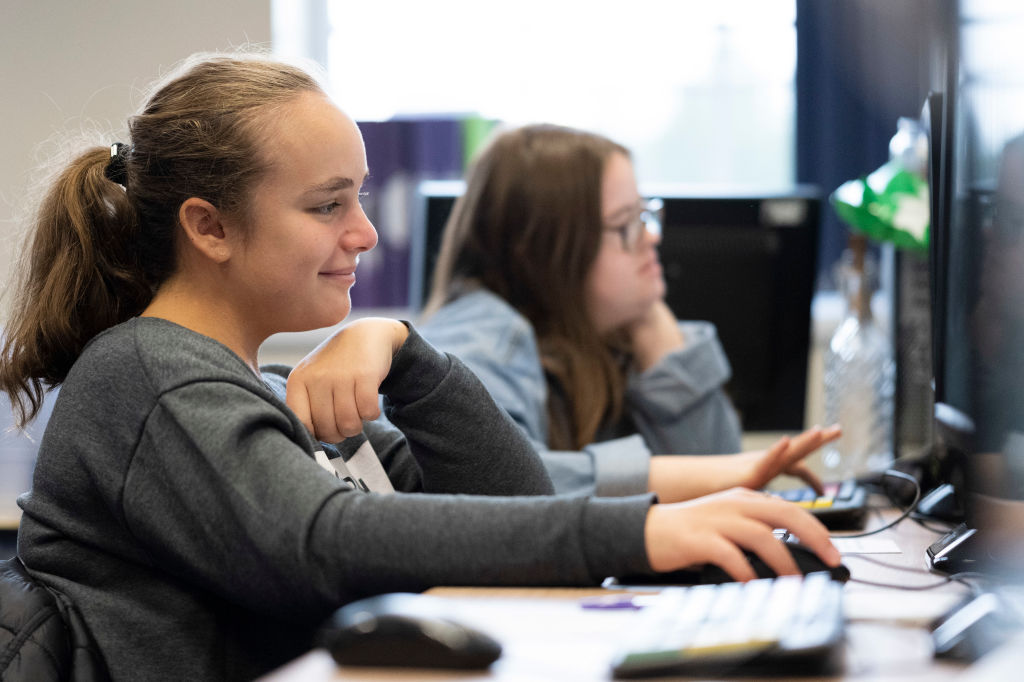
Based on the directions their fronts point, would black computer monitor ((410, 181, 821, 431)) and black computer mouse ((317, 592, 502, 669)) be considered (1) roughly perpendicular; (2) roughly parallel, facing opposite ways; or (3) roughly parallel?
roughly perpendicular

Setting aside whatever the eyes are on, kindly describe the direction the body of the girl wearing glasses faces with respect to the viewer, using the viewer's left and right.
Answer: facing to the right of the viewer

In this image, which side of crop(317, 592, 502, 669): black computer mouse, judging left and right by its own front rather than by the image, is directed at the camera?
right

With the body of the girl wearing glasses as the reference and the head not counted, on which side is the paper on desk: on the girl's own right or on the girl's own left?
on the girl's own right

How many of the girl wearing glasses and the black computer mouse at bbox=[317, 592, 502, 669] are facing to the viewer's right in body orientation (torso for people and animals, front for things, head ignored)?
2

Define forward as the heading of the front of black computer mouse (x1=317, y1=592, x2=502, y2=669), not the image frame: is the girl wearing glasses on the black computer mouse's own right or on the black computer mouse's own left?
on the black computer mouse's own left
